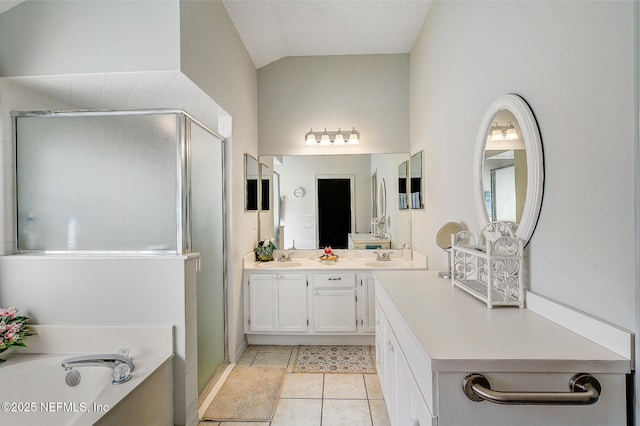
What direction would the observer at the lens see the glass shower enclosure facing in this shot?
facing to the right of the viewer

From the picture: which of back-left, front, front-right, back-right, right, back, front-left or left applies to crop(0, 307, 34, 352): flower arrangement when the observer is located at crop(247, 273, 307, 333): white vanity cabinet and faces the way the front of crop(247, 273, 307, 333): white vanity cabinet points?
front-right

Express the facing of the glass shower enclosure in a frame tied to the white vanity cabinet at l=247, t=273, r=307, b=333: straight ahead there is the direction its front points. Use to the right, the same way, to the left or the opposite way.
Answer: to the left

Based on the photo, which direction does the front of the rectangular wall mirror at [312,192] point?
toward the camera

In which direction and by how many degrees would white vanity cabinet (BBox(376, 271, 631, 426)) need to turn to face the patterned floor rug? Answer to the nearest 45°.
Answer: approximately 45° to its right

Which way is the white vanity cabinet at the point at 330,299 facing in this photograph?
toward the camera

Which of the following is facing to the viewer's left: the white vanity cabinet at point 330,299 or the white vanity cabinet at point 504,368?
the white vanity cabinet at point 504,368

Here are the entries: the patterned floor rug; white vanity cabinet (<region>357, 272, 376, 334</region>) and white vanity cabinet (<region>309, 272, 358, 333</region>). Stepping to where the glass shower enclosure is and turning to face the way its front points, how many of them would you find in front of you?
3

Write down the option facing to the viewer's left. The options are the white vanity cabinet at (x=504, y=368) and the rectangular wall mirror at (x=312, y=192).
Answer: the white vanity cabinet
